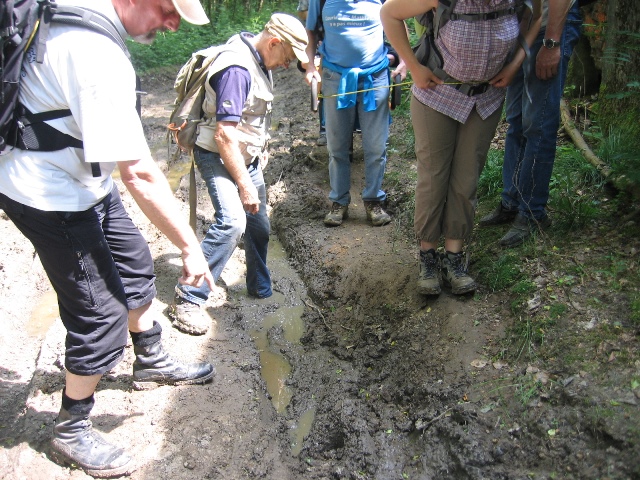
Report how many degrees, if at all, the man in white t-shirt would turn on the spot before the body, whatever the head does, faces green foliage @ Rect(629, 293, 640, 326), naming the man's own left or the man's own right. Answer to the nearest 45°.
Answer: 0° — they already face it

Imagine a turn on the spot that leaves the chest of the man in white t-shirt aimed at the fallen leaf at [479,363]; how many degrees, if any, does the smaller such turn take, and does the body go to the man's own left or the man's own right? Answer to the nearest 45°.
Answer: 0° — they already face it

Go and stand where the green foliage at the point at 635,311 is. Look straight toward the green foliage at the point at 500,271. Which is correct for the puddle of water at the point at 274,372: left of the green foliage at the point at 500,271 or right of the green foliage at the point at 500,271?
left

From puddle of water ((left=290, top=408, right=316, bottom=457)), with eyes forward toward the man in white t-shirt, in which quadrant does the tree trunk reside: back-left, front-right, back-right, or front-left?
back-right

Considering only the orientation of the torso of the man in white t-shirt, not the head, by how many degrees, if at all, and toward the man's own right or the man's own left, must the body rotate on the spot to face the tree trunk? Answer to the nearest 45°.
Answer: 0° — they already face it

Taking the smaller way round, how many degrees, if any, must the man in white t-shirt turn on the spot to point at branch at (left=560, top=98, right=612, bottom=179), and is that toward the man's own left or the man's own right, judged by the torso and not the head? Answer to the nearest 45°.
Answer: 0° — they already face it

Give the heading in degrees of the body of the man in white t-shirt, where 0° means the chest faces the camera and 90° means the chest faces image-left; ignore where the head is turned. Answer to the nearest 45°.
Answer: approximately 270°

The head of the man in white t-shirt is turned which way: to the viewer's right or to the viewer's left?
to the viewer's right

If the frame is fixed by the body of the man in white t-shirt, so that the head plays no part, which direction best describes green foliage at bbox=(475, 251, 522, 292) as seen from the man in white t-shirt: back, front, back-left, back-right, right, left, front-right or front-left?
front

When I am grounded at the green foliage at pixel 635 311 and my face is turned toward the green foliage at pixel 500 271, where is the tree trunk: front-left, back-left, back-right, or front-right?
front-right
